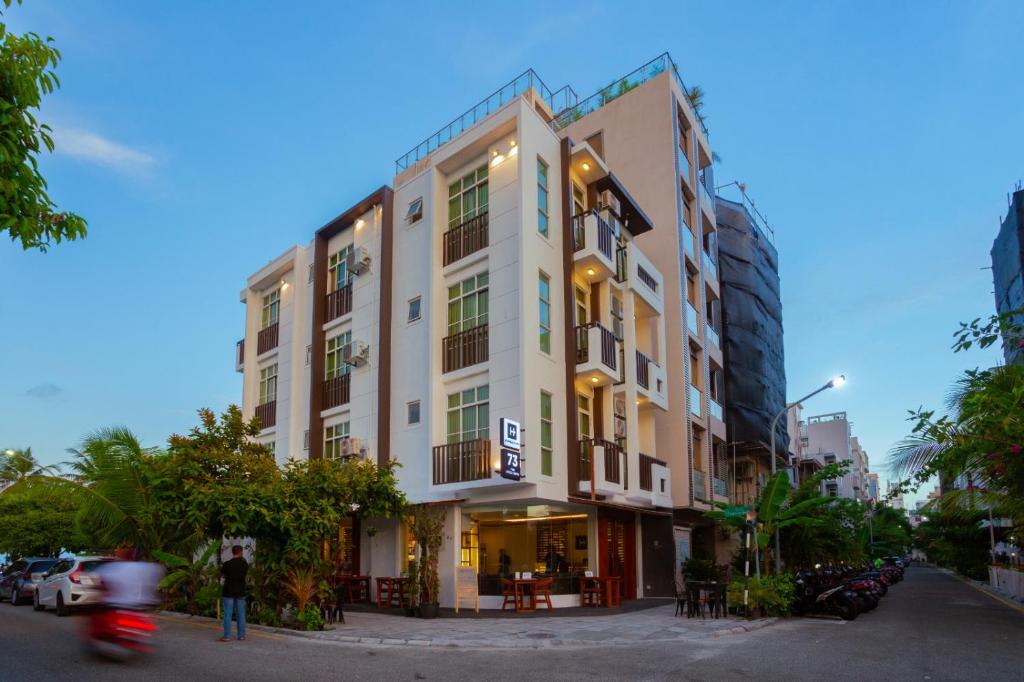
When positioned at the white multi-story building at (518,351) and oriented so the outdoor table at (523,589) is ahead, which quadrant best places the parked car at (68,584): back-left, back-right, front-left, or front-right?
front-right

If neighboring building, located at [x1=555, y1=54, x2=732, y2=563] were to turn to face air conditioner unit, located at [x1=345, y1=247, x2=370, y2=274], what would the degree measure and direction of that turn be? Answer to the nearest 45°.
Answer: approximately 90° to its right

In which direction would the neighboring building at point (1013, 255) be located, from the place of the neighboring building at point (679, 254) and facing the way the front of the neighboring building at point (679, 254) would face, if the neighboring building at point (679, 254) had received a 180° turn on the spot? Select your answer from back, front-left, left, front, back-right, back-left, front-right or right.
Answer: right

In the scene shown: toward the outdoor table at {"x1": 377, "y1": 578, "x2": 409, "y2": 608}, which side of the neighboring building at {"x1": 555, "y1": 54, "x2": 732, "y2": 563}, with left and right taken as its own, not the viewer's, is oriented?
right

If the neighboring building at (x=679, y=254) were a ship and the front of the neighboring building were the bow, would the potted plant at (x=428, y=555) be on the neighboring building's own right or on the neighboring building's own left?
on the neighboring building's own right

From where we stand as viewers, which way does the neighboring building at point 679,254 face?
facing the viewer and to the right of the viewer

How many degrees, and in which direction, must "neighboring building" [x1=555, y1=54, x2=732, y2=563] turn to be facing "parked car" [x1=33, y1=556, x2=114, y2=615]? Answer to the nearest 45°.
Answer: approximately 90° to its right

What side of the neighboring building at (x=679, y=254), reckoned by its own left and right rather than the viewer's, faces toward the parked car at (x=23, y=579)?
right

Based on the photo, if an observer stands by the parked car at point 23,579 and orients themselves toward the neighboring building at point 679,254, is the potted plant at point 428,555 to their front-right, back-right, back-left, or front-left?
front-right
